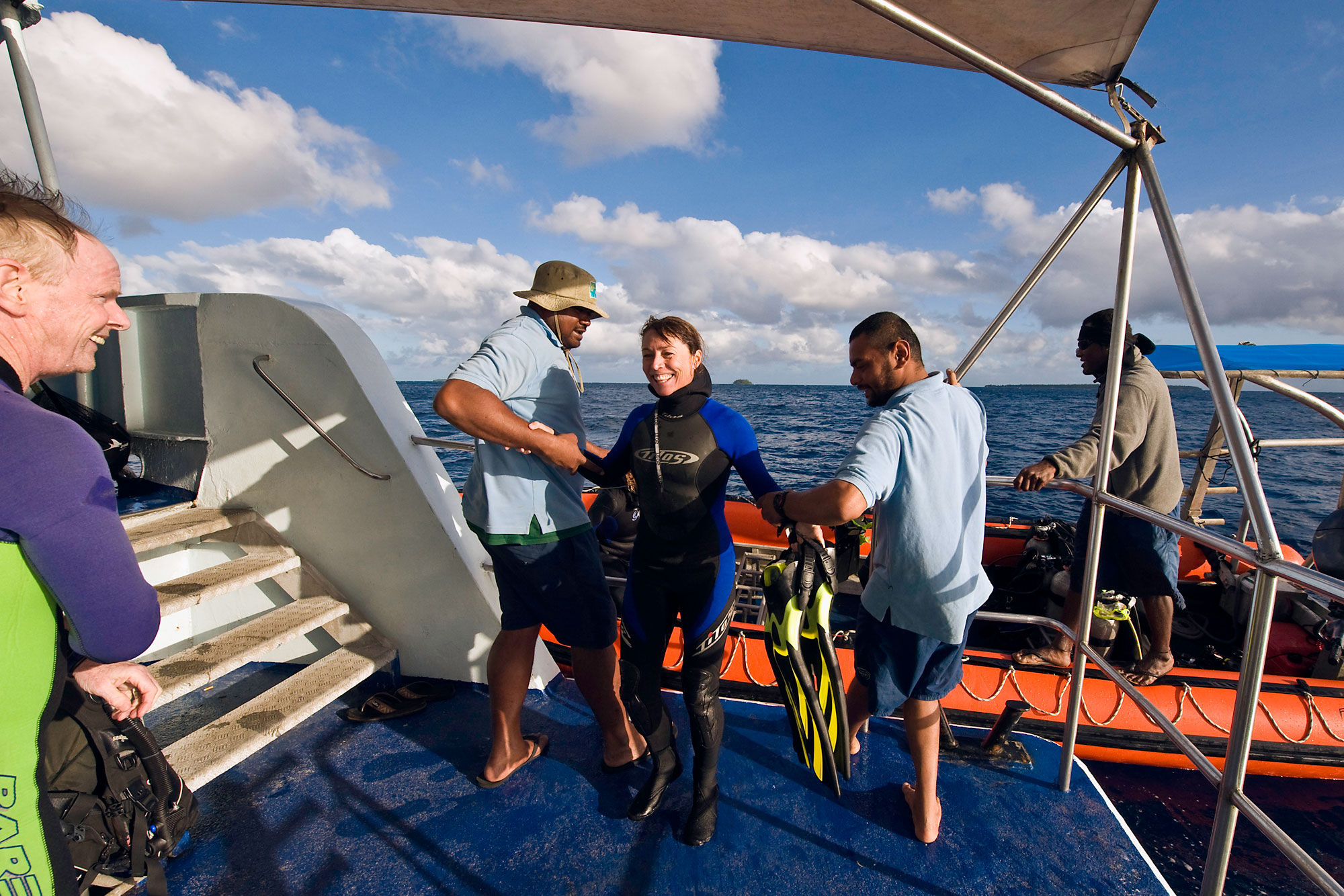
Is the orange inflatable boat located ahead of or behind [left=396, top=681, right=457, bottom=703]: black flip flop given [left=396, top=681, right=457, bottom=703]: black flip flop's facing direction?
behind

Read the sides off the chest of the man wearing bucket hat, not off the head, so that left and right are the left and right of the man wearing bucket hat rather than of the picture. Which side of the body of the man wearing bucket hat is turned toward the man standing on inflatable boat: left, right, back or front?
front

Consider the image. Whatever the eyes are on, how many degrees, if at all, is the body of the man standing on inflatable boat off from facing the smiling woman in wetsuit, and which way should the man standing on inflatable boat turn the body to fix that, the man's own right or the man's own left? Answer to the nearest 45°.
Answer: approximately 45° to the man's own left

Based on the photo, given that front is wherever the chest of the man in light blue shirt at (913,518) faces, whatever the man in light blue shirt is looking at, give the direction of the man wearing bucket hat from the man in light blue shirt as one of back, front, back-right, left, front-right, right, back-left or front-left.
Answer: front-left

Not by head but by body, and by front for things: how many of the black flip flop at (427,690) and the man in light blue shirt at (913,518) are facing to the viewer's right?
0

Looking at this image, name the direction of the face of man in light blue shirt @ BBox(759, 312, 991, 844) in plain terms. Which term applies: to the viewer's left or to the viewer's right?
to the viewer's left

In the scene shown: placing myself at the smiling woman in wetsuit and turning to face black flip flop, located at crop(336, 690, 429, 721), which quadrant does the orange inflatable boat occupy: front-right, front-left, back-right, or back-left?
back-right

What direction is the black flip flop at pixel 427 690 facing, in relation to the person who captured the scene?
facing to the left of the viewer

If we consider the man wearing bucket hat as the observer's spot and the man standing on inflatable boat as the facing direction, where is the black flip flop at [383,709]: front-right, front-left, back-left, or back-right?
back-left

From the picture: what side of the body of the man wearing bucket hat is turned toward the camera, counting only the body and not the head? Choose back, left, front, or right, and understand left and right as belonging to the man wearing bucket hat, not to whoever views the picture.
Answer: right

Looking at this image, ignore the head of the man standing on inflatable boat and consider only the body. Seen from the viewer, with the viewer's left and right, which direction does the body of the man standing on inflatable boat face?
facing to the left of the viewer

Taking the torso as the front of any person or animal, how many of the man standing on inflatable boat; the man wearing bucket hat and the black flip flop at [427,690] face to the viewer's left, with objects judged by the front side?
2

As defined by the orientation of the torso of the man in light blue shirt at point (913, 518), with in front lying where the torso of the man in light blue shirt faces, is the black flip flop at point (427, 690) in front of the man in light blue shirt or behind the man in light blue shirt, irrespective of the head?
in front

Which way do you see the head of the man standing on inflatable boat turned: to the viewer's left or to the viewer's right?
to the viewer's left

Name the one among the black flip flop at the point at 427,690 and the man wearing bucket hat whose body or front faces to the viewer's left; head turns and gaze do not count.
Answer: the black flip flop
